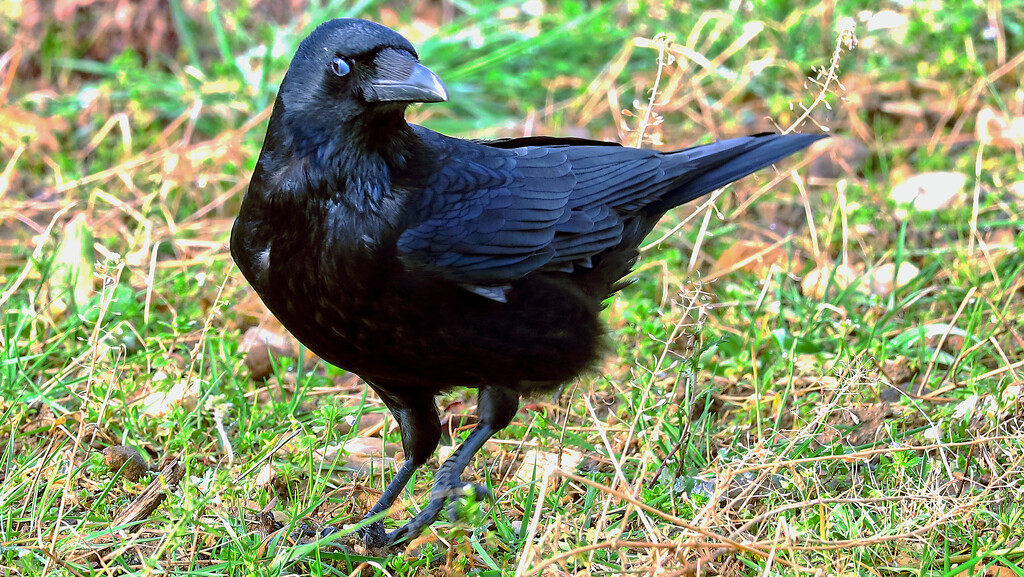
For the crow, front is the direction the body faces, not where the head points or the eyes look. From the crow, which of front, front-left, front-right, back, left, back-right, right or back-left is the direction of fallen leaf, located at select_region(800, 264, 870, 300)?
back

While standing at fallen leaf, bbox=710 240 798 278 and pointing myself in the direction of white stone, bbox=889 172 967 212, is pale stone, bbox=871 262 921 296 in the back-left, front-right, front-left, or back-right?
front-right

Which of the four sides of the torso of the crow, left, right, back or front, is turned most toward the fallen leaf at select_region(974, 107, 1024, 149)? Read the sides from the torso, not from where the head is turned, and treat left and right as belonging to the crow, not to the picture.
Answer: back

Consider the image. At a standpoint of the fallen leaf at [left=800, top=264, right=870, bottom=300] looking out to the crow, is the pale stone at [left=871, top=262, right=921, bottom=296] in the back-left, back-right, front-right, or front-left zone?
back-left

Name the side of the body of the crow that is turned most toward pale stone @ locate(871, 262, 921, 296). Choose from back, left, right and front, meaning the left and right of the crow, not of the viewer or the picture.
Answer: back

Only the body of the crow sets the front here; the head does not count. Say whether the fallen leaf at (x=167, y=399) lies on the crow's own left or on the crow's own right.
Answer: on the crow's own right

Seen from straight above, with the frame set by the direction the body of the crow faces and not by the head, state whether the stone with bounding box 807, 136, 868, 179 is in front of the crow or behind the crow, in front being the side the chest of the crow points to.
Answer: behind

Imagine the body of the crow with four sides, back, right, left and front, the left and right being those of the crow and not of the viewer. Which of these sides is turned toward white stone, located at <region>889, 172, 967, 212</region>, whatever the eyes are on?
back

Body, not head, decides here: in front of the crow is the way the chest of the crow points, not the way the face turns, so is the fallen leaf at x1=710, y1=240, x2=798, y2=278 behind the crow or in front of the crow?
behind

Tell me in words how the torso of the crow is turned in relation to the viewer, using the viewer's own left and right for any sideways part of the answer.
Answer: facing the viewer and to the left of the viewer

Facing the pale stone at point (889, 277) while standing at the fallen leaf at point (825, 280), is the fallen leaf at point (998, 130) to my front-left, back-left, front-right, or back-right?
front-left

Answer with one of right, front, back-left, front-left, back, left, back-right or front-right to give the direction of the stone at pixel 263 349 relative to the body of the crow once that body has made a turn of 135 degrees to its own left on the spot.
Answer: back-left
